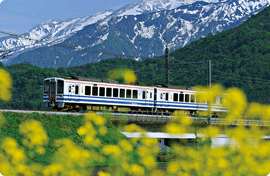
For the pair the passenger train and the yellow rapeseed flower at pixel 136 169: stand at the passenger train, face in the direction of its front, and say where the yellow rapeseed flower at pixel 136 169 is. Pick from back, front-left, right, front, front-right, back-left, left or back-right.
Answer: front-left

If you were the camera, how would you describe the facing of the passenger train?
facing the viewer and to the left of the viewer
